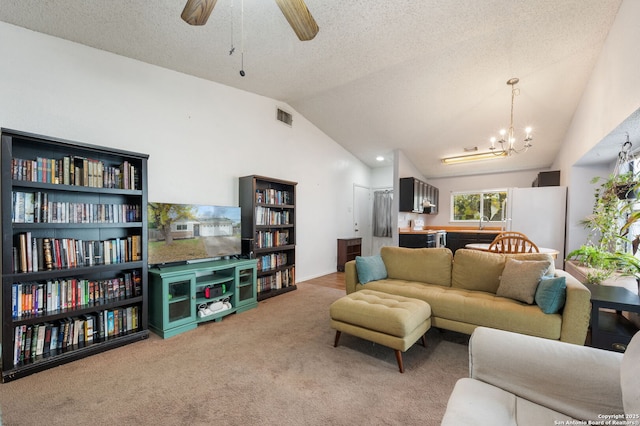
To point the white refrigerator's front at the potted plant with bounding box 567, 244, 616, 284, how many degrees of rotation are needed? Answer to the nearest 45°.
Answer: approximately 90° to its left

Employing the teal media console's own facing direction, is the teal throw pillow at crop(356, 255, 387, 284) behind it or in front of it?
in front

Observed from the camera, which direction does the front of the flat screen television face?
facing the viewer and to the right of the viewer

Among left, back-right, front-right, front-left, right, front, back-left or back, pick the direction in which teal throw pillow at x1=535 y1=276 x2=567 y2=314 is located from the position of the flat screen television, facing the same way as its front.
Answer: front

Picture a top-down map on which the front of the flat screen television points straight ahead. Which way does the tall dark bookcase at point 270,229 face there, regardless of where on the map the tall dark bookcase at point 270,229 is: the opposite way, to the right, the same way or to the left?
the same way

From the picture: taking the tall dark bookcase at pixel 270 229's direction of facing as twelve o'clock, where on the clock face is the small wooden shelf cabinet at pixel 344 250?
The small wooden shelf cabinet is roughly at 9 o'clock from the tall dark bookcase.

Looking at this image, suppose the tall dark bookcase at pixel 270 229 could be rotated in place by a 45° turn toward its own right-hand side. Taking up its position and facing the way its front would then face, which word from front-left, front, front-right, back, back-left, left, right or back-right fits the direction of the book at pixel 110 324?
front-right

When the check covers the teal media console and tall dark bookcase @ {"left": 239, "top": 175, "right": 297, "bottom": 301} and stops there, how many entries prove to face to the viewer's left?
0

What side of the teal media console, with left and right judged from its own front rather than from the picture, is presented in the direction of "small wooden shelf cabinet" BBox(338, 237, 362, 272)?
left

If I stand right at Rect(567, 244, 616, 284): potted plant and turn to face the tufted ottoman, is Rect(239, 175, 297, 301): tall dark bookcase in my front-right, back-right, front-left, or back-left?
front-right
